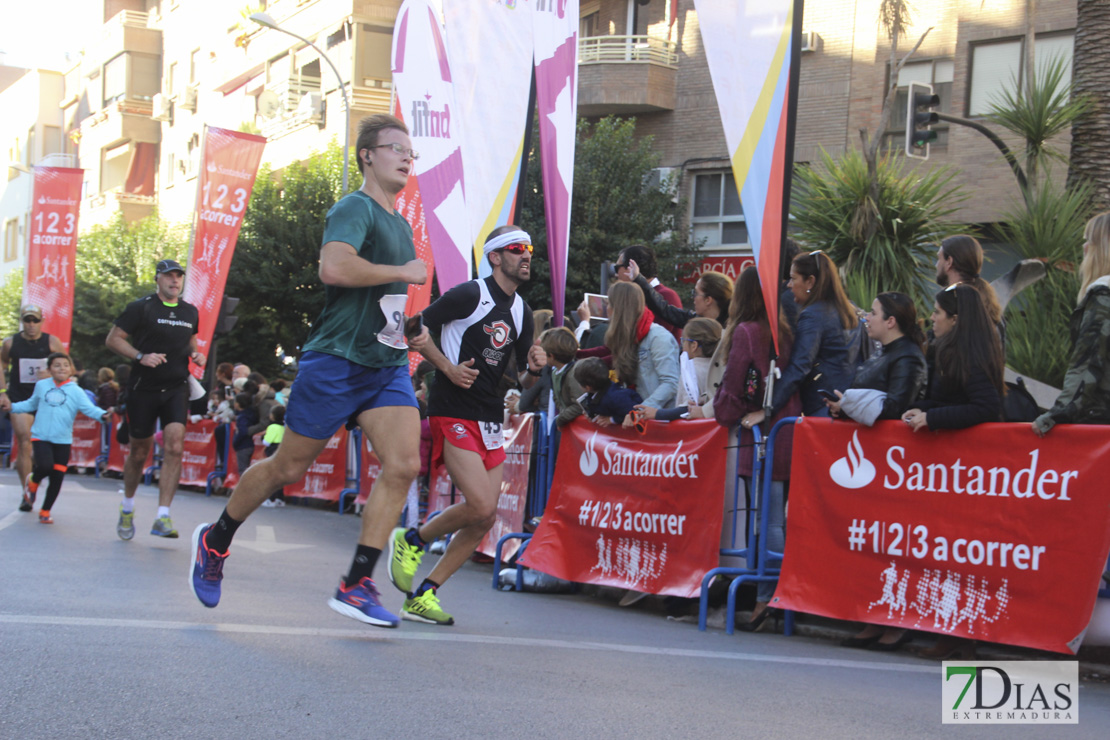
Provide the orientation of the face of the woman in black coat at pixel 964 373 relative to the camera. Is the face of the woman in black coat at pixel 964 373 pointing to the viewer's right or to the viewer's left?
to the viewer's left

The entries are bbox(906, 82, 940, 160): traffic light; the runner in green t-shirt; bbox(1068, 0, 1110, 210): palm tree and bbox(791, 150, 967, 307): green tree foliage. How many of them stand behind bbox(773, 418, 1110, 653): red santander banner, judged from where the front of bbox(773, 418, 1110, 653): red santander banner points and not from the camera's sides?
3

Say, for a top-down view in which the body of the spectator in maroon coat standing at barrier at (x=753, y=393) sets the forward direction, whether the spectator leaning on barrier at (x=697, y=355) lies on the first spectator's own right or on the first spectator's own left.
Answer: on the first spectator's own right

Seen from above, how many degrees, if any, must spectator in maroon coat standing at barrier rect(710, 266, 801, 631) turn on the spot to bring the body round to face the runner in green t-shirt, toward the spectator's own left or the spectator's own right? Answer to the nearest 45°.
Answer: approximately 45° to the spectator's own left

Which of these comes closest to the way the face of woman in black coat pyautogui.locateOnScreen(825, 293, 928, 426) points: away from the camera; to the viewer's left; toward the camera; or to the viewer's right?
to the viewer's left

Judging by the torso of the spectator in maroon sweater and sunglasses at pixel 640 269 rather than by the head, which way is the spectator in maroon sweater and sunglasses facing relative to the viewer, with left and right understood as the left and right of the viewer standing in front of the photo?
facing to the left of the viewer

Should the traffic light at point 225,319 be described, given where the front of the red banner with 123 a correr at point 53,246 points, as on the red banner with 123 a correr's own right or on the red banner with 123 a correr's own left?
on the red banner with 123 a correr's own left
